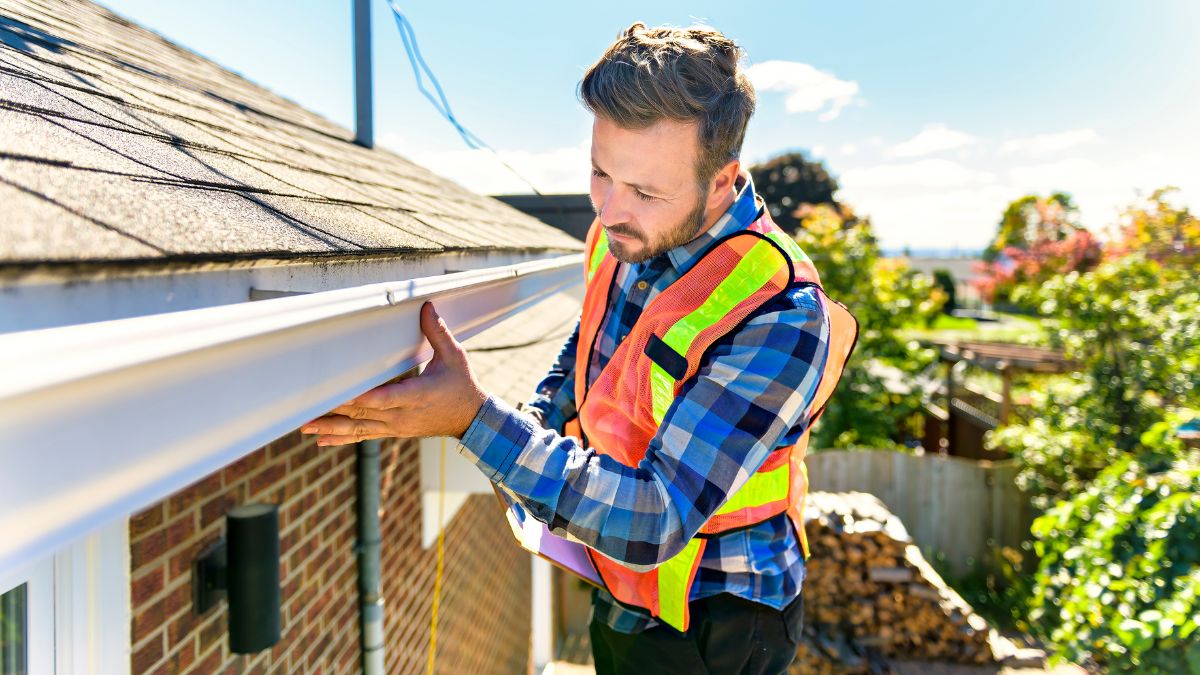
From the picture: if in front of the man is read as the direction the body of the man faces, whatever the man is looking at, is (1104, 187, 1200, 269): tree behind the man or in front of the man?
behind

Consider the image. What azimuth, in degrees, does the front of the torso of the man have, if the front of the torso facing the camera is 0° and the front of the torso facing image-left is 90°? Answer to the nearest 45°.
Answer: approximately 45°

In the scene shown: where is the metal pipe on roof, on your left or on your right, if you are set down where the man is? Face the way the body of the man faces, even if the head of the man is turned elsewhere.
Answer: on your right

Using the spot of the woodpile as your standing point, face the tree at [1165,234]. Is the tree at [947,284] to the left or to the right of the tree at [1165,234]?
left

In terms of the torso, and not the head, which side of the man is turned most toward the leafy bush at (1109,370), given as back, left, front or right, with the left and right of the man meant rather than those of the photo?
back

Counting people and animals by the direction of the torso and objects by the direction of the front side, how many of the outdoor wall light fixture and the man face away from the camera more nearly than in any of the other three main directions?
0

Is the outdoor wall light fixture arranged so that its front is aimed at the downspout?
no

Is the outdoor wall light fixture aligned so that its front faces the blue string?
no

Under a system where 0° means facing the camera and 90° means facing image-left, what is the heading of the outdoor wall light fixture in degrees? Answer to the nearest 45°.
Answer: approximately 315°

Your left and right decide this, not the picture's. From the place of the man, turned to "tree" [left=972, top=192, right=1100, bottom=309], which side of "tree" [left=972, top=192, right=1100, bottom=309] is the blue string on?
left

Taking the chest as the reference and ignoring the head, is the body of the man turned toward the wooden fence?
no

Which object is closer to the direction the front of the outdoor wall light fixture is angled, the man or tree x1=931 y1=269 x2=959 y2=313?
the man
